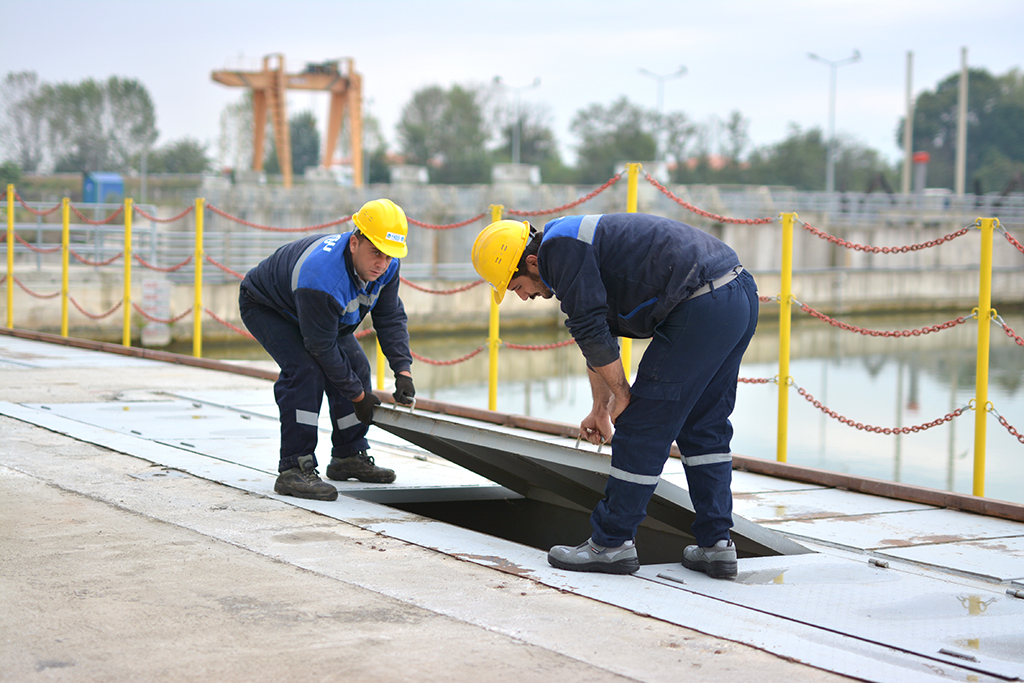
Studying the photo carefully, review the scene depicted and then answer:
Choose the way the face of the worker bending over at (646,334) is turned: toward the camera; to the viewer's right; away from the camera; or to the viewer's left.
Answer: to the viewer's left

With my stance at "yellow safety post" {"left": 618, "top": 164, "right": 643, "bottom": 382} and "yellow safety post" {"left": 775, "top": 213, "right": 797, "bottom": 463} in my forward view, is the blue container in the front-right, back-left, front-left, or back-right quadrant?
back-left

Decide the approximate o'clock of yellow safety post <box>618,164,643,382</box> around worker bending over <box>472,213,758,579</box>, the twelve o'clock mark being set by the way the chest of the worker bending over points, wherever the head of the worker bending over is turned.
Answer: The yellow safety post is roughly at 3 o'clock from the worker bending over.

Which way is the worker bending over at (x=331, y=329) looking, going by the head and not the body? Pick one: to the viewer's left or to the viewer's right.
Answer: to the viewer's right

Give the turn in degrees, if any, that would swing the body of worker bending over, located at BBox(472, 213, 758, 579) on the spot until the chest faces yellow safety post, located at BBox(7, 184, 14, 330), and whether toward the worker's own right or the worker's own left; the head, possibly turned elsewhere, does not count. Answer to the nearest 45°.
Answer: approximately 45° to the worker's own right

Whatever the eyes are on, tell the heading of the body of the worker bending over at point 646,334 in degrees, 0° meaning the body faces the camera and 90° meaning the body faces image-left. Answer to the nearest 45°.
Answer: approximately 90°

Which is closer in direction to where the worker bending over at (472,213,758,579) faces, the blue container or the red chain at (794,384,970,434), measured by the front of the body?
the blue container

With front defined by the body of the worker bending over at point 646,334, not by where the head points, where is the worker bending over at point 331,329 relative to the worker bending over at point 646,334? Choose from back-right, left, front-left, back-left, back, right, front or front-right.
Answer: front-right
